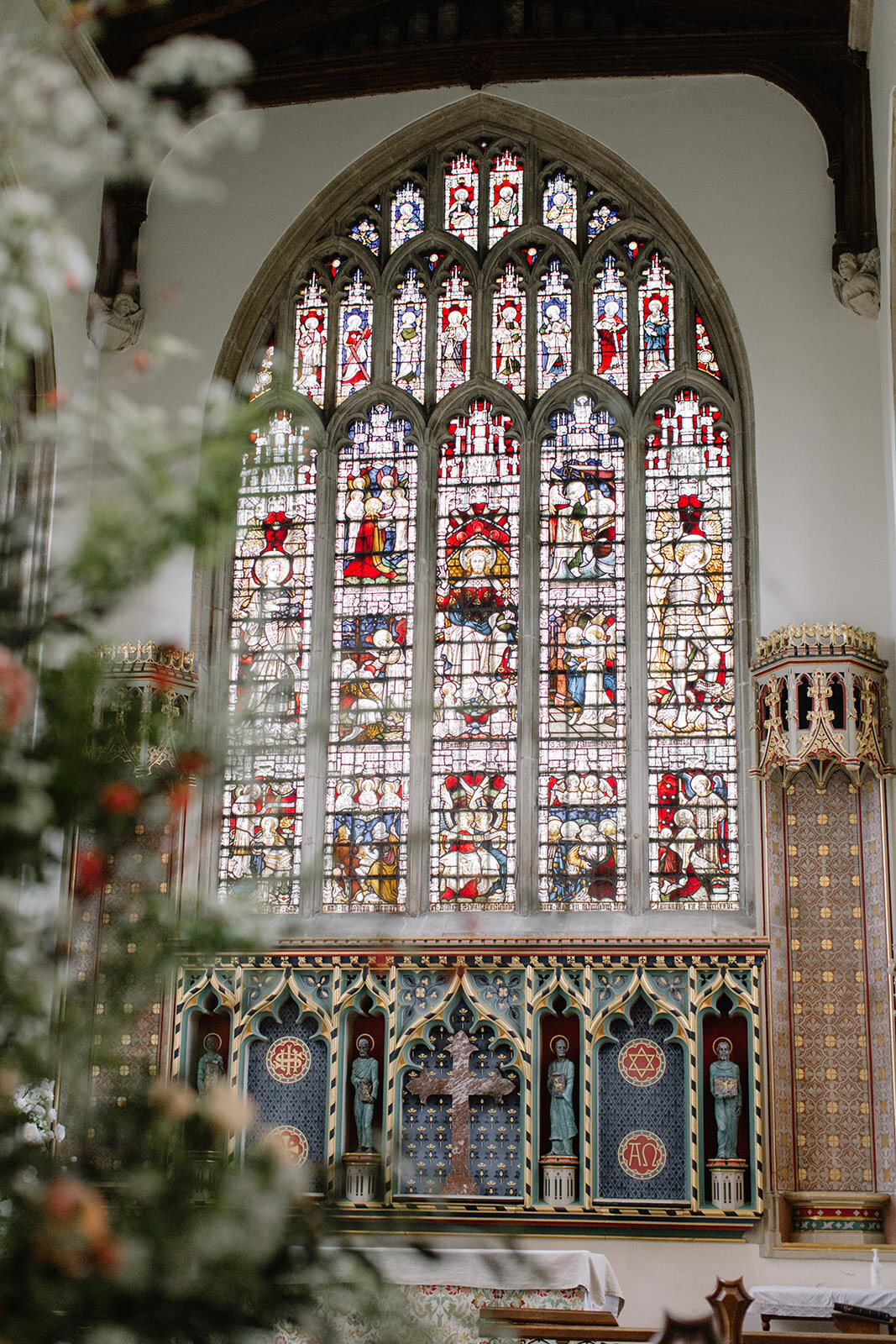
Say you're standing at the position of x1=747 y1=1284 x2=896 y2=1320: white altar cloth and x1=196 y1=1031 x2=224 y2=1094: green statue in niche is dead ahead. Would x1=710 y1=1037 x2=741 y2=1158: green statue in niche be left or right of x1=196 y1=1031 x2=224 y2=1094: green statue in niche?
right

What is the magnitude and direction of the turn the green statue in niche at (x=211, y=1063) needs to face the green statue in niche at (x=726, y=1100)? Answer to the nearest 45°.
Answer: approximately 90° to its left

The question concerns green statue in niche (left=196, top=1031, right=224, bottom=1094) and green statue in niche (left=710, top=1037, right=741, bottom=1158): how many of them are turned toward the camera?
2

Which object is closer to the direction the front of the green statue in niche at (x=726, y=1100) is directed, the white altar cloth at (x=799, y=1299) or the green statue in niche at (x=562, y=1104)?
the white altar cloth

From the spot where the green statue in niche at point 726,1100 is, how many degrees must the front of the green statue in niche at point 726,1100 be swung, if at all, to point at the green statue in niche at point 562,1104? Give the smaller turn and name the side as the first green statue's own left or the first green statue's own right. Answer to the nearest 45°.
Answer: approximately 90° to the first green statue's own right

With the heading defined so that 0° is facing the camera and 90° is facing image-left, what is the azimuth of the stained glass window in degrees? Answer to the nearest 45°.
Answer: approximately 0°
